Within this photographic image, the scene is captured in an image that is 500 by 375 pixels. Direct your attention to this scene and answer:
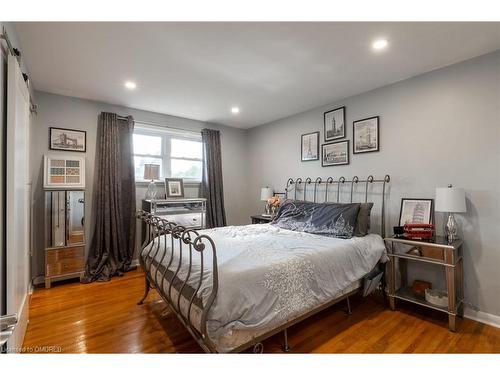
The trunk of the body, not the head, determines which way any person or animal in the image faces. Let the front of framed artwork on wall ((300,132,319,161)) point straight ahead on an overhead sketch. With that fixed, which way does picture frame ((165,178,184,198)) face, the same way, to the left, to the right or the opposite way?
to the left

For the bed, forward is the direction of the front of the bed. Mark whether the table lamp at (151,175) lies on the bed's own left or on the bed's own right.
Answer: on the bed's own right

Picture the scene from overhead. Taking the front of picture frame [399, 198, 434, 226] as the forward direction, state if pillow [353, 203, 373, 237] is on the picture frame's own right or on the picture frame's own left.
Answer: on the picture frame's own right

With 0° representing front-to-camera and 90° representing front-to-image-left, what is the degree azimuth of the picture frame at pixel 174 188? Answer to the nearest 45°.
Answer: approximately 0°

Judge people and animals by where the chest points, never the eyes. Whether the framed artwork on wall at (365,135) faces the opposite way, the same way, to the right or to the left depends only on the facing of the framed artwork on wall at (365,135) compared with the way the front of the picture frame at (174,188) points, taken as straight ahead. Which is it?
to the right

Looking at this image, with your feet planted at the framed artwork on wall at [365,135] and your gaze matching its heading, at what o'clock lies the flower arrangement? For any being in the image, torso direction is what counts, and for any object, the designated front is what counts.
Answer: The flower arrangement is roughly at 2 o'clock from the framed artwork on wall.

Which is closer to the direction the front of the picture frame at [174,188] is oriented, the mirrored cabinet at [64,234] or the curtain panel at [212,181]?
the mirrored cabinet

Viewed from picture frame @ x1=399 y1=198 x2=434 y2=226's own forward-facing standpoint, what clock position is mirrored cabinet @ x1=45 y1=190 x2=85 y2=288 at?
The mirrored cabinet is roughly at 2 o'clock from the picture frame.
